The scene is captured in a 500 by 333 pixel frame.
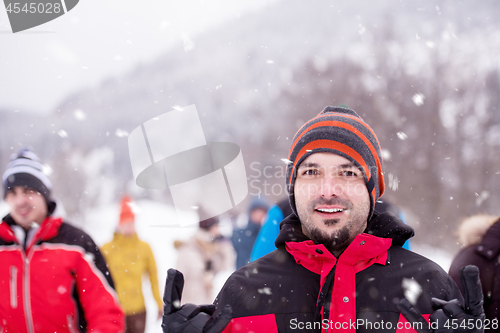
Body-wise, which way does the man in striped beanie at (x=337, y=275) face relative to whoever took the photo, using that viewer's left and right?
facing the viewer

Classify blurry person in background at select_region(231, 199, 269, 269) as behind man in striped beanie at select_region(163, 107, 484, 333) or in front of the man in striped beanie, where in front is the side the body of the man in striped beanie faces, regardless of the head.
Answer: behind

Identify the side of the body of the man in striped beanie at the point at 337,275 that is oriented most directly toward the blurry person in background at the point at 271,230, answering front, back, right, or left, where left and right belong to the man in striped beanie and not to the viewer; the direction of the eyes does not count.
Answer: back
